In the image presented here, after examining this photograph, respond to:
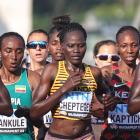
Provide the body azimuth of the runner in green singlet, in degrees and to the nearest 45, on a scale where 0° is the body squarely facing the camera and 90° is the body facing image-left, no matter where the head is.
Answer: approximately 0°
